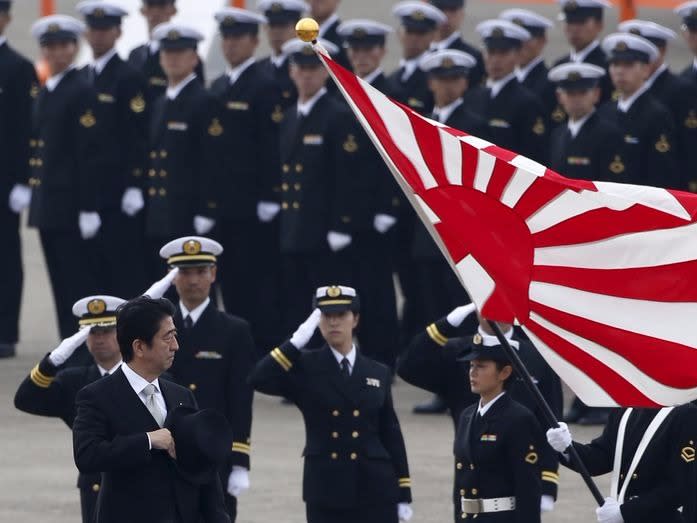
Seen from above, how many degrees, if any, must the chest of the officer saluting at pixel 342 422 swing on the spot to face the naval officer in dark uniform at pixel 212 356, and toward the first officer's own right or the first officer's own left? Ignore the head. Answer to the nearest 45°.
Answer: approximately 135° to the first officer's own right

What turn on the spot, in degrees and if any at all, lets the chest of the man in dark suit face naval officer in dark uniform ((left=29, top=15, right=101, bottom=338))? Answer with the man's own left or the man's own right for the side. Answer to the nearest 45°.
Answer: approximately 135° to the man's own left

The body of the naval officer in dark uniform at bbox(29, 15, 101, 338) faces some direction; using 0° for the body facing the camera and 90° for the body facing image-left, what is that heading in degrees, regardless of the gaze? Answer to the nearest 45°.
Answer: approximately 45°

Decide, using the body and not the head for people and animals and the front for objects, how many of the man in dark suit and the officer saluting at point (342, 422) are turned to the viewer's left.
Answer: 0

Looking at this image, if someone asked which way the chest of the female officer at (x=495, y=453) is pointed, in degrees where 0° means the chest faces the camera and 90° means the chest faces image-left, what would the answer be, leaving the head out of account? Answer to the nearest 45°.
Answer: approximately 45°

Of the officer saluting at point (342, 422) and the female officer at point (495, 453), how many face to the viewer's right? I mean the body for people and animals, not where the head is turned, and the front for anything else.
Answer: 0

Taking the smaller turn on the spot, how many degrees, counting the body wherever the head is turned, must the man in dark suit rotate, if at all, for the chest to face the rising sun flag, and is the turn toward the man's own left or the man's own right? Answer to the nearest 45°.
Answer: approximately 45° to the man's own left

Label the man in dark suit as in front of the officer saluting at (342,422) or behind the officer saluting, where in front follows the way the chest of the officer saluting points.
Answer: in front

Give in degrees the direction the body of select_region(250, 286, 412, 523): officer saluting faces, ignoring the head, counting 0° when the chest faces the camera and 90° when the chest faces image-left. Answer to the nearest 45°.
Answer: approximately 0°
